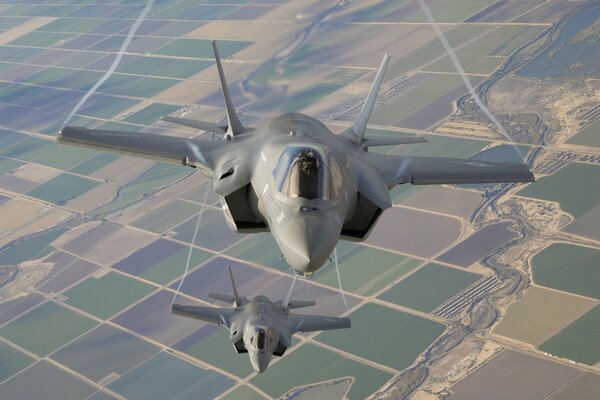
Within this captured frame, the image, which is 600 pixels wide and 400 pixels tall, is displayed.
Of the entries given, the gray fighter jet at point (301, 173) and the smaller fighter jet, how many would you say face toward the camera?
2

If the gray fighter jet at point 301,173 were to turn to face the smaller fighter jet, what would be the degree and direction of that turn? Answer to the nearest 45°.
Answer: approximately 180°

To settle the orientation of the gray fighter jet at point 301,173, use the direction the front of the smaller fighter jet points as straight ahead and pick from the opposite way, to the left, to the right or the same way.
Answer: the same way

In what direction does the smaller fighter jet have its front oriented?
toward the camera

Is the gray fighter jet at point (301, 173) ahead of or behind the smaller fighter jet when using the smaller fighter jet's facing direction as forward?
ahead
